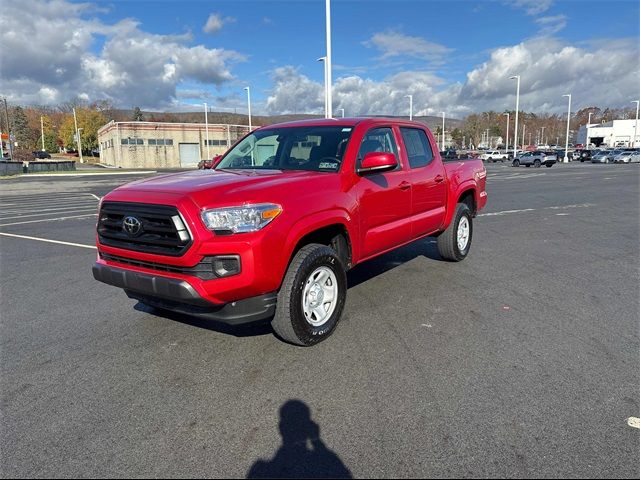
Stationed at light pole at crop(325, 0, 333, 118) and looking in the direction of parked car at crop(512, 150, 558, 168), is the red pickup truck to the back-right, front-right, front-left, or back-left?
back-right

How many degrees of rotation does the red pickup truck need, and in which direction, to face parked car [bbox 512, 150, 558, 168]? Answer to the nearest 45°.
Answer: approximately 180°

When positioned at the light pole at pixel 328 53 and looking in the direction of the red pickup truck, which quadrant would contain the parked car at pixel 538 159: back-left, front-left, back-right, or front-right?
back-left

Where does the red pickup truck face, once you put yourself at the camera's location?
facing the viewer and to the left of the viewer

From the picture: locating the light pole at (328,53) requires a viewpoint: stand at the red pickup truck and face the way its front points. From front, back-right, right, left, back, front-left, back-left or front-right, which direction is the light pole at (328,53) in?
back-right
